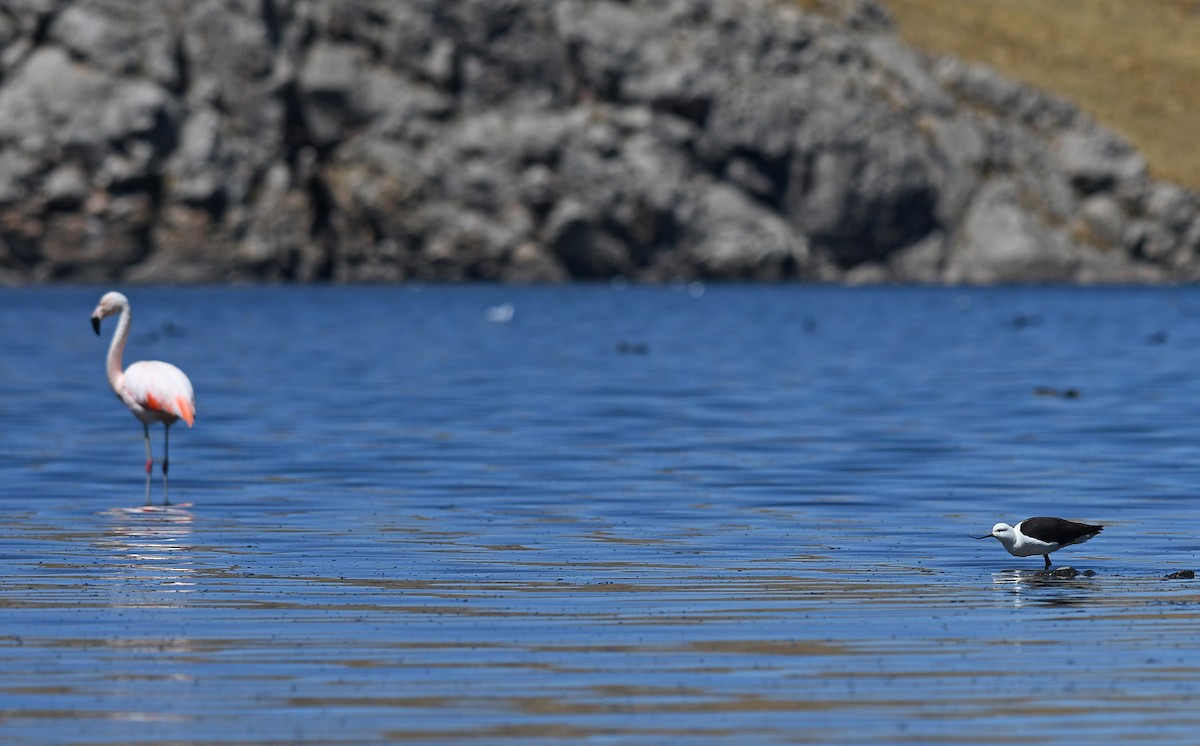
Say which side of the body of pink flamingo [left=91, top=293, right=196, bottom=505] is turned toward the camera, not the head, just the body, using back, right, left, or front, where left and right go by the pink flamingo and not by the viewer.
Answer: left

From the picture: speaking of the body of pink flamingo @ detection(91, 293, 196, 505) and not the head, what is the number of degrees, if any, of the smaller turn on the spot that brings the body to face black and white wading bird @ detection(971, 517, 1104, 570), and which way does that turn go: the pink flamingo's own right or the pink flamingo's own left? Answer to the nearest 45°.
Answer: approximately 135° to the pink flamingo's own left

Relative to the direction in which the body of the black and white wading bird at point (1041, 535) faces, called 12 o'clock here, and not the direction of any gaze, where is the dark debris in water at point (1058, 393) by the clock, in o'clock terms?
The dark debris in water is roughly at 3 o'clock from the black and white wading bird.

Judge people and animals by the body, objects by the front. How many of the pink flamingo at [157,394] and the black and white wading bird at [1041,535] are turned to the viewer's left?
2

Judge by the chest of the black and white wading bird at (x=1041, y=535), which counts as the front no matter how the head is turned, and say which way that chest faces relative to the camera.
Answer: to the viewer's left

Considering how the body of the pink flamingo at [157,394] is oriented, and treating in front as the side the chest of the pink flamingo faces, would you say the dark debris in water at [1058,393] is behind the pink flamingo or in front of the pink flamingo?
behind
